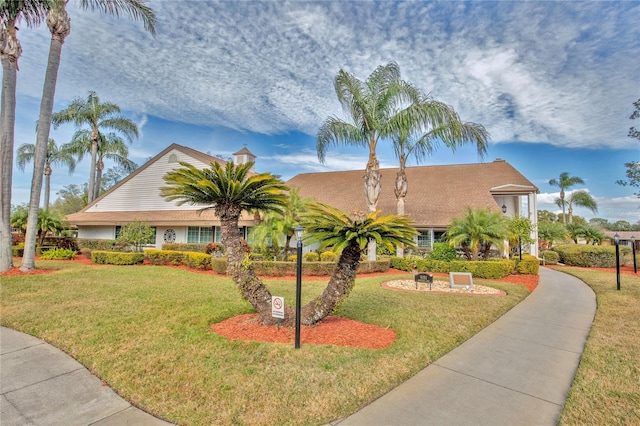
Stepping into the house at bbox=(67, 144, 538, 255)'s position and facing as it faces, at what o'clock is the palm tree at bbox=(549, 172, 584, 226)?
The palm tree is roughly at 8 o'clock from the house.

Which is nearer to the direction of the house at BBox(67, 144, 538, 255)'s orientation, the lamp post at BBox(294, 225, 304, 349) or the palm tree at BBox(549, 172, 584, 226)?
the lamp post

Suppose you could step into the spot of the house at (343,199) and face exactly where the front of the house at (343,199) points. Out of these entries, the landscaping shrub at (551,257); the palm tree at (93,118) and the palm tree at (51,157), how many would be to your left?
1

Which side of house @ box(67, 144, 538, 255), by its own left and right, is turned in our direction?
front

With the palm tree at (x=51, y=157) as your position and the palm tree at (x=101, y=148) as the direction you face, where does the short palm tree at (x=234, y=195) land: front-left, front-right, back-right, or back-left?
front-right

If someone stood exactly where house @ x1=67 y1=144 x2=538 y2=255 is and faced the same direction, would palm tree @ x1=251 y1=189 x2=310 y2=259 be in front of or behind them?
in front

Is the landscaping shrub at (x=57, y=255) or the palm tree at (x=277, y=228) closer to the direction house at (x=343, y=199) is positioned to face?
the palm tree

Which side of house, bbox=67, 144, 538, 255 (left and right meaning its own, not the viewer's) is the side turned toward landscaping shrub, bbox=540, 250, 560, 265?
left

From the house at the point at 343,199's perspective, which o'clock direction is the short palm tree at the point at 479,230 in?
The short palm tree is roughly at 11 o'clock from the house.

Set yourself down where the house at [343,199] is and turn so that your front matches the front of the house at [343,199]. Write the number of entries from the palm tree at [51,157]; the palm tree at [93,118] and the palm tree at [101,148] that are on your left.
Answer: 0

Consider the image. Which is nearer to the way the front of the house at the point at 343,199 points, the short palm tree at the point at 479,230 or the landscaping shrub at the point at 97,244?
the short palm tree

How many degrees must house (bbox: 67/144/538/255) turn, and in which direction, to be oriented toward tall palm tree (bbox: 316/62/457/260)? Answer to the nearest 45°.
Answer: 0° — it already faces it

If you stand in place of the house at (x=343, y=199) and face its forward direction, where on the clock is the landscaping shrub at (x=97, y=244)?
The landscaping shrub is roughly at 3 o'clock from the house.

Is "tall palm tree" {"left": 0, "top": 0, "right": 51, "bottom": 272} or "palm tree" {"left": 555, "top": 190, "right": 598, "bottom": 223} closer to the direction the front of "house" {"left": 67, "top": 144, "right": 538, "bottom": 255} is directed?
the tall palm tree

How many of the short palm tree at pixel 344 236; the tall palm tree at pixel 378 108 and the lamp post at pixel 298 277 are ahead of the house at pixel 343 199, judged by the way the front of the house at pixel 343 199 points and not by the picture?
3

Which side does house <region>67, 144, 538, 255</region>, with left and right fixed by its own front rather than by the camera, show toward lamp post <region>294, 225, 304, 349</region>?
front

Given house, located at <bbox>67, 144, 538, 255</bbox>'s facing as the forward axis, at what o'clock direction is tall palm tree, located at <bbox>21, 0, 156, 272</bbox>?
The tall palm tree is roughly at 2 o'clock from the house.

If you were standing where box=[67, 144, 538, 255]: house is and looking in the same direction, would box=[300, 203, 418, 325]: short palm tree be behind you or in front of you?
in front
